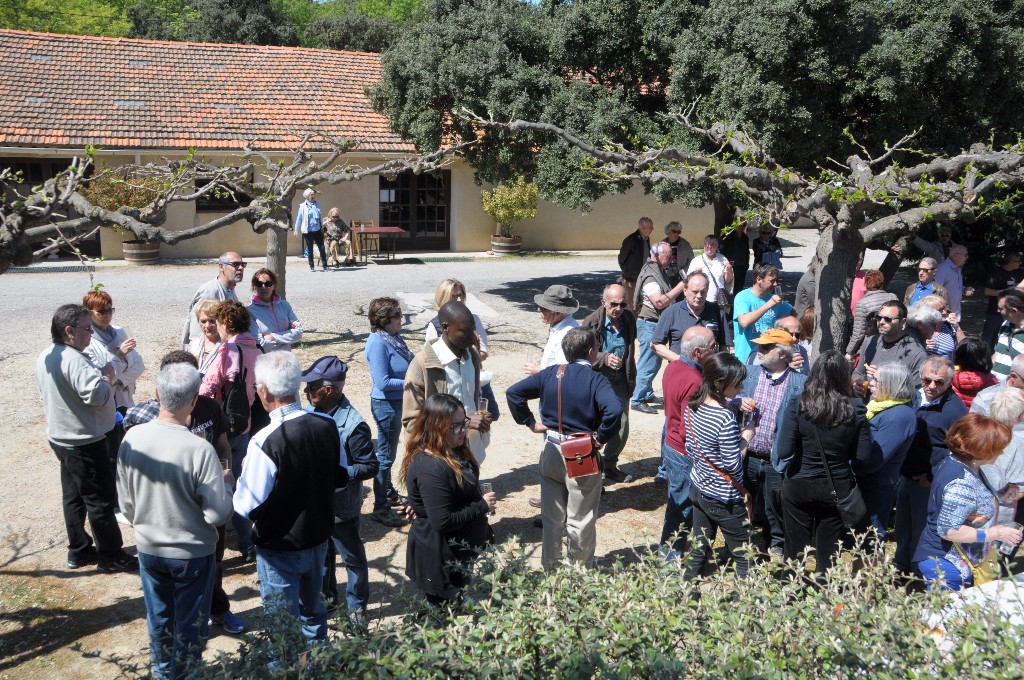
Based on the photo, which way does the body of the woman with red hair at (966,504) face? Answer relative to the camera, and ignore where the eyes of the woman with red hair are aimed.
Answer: to the viewer's right

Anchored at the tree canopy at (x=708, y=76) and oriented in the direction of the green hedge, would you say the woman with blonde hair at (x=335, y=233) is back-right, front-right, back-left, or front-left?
back-right

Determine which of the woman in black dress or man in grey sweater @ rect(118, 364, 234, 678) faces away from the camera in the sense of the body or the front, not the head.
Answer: the man in grey sweater

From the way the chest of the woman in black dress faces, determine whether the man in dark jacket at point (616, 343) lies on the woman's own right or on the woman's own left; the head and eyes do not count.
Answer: on the woman's own left

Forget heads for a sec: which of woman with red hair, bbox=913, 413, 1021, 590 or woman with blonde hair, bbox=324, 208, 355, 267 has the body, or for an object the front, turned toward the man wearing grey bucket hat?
the woman with blonde hair

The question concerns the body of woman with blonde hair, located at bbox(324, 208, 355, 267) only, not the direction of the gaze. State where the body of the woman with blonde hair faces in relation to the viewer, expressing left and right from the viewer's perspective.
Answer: facing the viewer

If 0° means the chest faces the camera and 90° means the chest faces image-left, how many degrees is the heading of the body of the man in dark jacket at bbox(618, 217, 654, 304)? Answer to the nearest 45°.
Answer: approximately 315°

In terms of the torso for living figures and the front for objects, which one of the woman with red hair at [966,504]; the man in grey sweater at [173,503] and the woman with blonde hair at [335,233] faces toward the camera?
the woman with blonde hair

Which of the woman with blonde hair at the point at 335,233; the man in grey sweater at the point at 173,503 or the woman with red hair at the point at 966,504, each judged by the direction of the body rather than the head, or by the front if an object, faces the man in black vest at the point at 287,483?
the woman with blonde hair

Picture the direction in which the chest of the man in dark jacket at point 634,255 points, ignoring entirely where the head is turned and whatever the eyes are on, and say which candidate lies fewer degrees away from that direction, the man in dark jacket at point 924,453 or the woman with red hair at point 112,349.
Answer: the man in dark jacket

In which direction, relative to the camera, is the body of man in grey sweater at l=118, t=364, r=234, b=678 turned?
away from the camera

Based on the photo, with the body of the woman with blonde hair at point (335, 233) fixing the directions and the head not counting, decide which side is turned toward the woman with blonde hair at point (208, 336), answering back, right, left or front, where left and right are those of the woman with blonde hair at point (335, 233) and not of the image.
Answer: front

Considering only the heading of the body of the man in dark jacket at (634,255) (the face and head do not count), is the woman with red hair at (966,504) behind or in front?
in front

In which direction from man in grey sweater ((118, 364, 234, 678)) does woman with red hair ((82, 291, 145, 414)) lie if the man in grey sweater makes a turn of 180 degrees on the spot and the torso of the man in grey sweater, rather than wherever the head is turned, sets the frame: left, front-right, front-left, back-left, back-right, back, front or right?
back

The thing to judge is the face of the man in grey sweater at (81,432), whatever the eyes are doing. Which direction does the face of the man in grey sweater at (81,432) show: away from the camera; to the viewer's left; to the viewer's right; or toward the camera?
to the viewer's right

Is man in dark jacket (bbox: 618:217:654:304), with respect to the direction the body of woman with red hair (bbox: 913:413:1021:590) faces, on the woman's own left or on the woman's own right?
on the woman's own left
